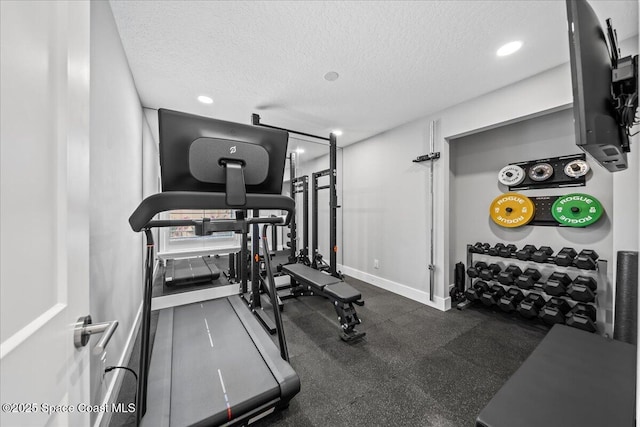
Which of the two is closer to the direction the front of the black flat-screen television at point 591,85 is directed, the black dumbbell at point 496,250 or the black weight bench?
the black weight bench

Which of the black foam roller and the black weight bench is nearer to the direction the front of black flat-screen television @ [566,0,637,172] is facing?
the black weight bench

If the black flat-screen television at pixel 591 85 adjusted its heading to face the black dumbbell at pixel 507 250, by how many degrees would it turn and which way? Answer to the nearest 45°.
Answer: approximately 90° to its right

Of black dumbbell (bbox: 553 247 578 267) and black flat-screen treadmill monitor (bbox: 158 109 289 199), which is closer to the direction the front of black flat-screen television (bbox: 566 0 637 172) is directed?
the black flat-screen treadmill monitor

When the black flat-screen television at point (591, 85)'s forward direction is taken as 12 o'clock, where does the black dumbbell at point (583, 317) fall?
The black dumbbell is roughly at 3 o'clock from the black flat-screen television.

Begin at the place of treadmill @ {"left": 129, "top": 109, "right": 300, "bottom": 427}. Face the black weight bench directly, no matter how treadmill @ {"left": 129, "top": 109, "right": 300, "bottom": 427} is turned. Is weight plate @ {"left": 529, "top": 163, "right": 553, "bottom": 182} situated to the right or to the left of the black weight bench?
right

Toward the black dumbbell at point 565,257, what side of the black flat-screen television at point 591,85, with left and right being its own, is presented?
right

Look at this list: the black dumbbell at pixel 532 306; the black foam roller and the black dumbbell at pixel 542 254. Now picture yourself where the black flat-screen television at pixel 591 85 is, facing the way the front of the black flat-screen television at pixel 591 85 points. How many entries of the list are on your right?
3

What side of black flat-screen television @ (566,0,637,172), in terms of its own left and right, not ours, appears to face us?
left

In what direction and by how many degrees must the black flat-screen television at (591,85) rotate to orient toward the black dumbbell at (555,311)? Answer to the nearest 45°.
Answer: approximately 90° to its right

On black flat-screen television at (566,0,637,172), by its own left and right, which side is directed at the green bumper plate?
right

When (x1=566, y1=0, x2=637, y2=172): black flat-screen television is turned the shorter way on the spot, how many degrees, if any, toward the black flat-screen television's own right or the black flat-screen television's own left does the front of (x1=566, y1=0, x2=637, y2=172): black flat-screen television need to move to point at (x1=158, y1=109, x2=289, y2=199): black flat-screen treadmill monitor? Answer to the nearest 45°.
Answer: approximately 45° to the black flat-screen television's own left

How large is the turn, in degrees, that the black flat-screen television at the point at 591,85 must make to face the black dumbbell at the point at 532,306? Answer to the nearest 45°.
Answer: approximately 90° to its right

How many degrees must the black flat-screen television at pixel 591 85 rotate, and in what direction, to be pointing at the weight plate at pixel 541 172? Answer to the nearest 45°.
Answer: approximately 90° to its right

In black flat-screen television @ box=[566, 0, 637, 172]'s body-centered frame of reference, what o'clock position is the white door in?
The white door is roughly at 10 o'clock from the black flat-screen television.
